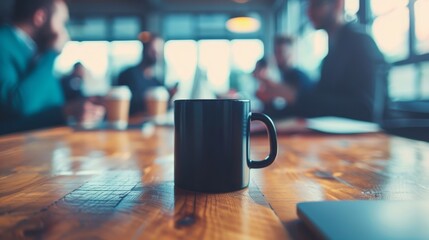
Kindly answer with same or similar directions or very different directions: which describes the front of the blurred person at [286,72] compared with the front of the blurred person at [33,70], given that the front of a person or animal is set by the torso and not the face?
very different directions

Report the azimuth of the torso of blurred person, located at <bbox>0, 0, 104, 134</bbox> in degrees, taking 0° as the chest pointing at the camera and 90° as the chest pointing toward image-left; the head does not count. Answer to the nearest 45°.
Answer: approximately 270°

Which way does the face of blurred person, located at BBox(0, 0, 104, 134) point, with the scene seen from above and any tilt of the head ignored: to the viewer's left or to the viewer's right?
to the viewer's right

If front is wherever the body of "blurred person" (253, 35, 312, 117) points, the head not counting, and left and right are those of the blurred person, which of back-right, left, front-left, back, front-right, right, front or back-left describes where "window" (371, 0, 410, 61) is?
left

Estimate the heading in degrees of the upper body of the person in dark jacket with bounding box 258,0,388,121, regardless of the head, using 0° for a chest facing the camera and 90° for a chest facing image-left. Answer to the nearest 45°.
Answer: approximately 90°

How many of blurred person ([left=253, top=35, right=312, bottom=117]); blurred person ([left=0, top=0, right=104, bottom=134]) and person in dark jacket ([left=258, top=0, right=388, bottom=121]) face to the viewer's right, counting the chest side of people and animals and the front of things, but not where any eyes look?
1

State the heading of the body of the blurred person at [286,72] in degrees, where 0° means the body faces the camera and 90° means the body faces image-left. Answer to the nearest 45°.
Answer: approximately 45°

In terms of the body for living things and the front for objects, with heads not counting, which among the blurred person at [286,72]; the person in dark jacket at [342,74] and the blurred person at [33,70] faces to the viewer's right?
the blurred person at [33,70]

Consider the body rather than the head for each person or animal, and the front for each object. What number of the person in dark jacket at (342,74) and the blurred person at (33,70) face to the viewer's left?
1

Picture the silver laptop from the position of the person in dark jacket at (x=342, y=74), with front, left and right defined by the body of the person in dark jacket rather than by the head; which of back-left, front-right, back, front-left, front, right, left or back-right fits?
left

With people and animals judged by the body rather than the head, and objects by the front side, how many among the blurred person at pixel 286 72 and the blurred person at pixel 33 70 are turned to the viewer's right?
1
